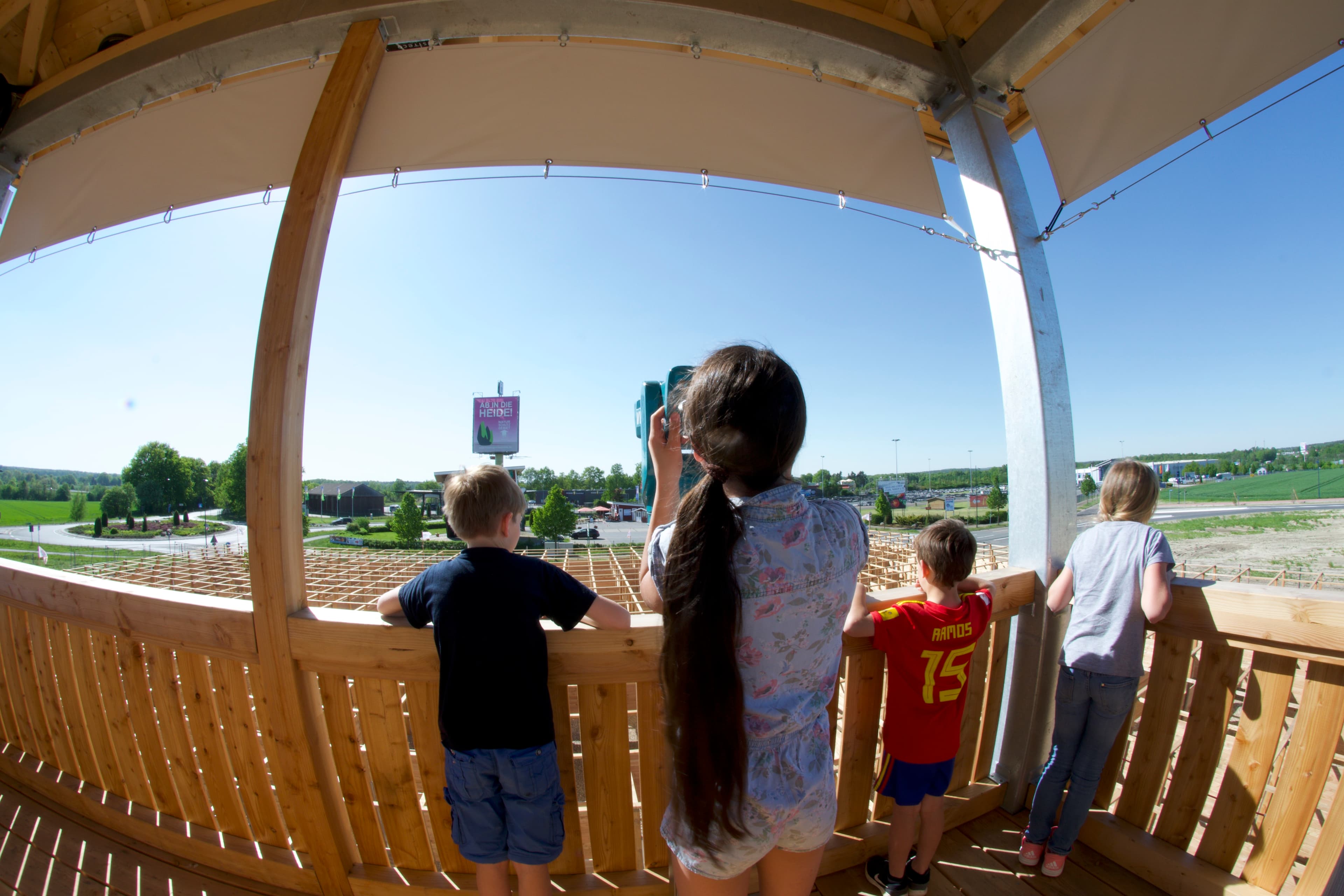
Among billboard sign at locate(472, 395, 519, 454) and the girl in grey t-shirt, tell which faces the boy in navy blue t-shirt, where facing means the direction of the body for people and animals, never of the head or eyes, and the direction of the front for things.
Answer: the billboard sign

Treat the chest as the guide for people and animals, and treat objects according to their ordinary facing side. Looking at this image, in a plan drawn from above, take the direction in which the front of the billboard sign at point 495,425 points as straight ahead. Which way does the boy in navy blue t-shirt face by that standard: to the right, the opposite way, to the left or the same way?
the opposite way

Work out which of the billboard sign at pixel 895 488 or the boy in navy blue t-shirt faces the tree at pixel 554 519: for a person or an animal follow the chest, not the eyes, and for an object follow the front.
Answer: the boy in navy blue t-shirt

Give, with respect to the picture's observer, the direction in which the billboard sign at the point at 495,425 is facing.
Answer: facing the viewer

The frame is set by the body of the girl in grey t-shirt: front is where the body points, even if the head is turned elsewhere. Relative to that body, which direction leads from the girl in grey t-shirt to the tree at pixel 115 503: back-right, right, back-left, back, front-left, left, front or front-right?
left

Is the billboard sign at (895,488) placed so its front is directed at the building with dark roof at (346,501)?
no

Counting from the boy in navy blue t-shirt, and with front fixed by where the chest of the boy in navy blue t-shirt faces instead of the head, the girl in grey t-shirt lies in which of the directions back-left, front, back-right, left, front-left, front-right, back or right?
right

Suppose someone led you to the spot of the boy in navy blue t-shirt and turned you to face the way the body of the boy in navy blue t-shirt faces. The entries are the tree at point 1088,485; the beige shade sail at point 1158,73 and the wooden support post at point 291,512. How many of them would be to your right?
2

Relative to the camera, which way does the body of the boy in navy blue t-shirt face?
away from the camera

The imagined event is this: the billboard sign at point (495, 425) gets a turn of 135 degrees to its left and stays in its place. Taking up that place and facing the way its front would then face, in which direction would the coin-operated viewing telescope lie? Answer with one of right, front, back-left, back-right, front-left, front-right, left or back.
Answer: back-right

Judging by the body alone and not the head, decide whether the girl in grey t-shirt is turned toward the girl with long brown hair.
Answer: no

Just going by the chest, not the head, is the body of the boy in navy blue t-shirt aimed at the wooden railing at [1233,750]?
no

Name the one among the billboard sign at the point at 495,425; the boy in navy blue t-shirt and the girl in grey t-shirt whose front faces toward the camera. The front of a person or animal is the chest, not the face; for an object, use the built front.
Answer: the billboard sign

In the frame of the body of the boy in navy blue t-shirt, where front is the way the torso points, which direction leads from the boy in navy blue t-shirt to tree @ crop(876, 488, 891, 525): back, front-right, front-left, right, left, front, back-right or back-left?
front-right

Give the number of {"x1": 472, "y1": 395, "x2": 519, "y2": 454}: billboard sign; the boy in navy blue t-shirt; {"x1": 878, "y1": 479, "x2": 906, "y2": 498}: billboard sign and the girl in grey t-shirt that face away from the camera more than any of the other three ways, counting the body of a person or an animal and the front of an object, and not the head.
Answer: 2

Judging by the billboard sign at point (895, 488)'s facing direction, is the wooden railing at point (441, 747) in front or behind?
in front

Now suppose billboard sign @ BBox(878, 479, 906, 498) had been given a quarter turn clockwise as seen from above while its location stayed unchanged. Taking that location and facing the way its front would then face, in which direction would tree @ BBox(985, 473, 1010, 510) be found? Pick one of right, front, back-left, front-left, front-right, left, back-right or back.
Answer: back-left

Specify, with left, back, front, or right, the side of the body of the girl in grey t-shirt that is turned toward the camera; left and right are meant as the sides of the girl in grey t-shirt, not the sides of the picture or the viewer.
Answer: back

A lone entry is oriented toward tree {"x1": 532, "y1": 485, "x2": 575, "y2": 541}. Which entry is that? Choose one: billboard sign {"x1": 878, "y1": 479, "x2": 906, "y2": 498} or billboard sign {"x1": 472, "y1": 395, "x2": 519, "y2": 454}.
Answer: billboard sign {"x1": 472, "y1": 395, "x2": 519, "y2": 454}
